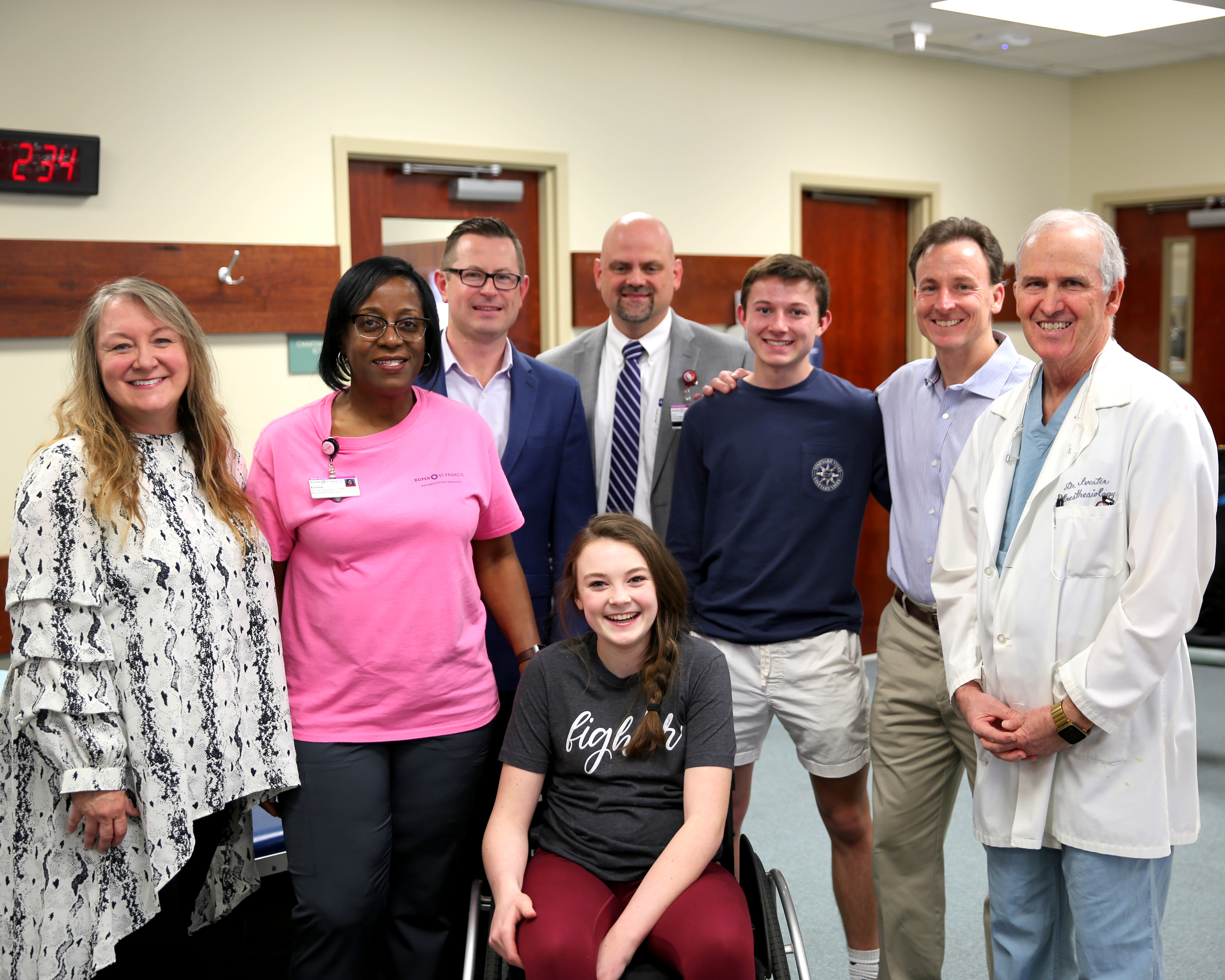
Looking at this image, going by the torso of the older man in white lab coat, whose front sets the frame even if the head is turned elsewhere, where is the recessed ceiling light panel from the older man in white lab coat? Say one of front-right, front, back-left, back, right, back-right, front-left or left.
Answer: back-right

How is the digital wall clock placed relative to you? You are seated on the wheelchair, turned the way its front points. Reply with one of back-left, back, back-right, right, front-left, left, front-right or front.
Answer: back-right

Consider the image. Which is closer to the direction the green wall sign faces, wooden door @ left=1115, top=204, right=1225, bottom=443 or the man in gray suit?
the man in gray suit

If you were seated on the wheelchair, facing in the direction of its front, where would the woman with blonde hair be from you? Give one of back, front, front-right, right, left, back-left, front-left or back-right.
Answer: right

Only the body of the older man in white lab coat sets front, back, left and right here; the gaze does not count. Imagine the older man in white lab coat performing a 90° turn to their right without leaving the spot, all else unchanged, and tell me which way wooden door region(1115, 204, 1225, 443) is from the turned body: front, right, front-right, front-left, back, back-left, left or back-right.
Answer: front-right

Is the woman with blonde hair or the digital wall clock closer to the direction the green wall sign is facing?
the woman with blonde hair

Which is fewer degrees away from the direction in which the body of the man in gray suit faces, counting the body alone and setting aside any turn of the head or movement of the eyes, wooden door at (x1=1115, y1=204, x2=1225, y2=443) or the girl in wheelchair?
the girl in wheelchair
